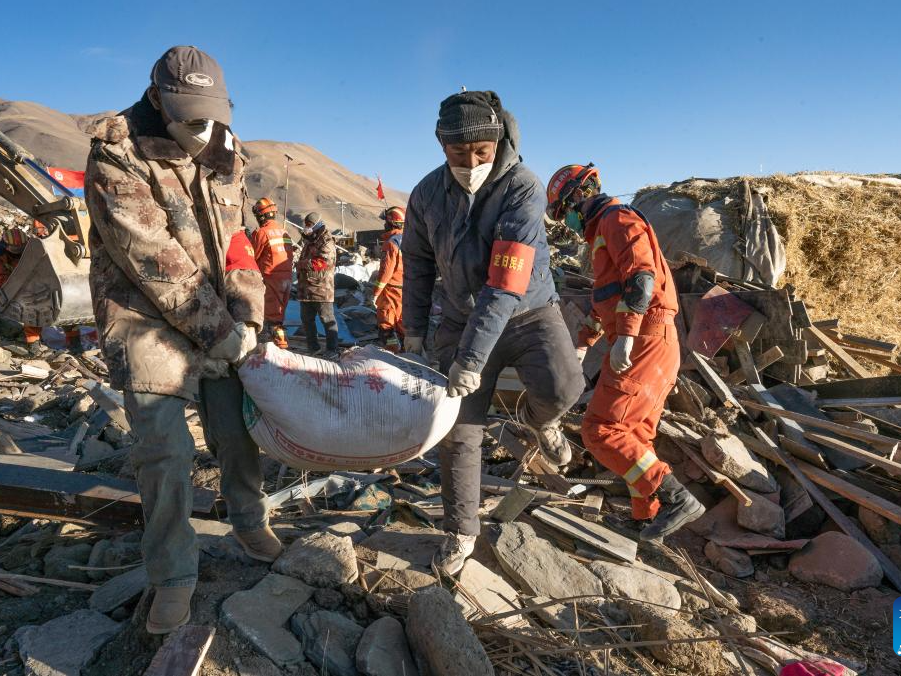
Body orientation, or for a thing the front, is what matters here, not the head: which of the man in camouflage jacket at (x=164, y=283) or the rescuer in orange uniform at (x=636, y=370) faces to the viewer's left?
the rescuer in orange uniform

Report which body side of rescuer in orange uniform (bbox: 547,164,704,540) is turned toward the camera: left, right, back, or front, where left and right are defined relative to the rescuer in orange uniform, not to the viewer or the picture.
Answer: left

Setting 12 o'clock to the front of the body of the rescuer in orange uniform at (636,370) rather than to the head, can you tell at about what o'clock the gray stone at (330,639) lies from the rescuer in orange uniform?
The gray stone is roughly at 10 o'clock from the rescuer in orange uniform.

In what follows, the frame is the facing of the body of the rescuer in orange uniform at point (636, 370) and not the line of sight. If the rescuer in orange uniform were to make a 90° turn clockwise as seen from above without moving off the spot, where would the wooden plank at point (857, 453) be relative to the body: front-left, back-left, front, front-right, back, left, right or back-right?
front-right

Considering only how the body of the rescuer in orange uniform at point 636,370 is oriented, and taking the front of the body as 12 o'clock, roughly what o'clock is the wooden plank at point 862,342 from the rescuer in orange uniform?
The wooden plank is roughly at 4 o'clock from the rescuer in orange uniform.

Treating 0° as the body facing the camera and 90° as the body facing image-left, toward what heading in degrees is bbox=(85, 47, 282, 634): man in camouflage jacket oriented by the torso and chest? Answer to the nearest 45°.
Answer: approximately 315°

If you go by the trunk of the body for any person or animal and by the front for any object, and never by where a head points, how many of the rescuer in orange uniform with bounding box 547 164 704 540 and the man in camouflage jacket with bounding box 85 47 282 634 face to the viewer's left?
1

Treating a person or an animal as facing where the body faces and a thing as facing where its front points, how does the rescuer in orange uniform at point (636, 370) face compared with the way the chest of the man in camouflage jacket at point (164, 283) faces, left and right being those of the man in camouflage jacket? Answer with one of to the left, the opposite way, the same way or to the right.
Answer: the opposite way

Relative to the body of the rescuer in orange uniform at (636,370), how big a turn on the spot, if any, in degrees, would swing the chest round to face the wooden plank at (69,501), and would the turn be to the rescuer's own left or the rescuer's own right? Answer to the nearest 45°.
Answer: approximately 45° to the rescuer's own left
